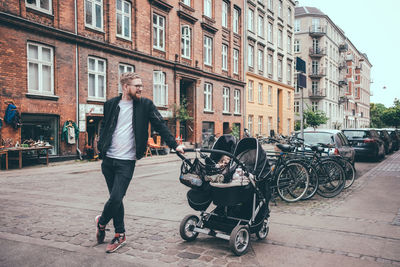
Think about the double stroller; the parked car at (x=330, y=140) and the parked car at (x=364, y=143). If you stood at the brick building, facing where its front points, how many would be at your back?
0

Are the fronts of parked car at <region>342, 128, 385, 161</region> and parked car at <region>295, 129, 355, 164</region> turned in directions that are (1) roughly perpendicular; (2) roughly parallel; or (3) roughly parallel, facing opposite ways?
roughly parallel

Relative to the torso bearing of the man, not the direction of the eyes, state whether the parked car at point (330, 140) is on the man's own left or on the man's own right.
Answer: on the man's own left

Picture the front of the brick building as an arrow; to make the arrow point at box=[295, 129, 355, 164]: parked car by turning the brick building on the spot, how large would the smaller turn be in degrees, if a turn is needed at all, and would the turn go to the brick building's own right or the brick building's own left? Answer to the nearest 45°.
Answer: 0° — it already faces it

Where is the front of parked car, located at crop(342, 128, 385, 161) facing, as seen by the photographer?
facing away from the viewer and to the right of the viewer

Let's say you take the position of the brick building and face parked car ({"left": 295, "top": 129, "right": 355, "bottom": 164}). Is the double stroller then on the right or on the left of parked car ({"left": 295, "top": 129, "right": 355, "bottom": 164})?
right

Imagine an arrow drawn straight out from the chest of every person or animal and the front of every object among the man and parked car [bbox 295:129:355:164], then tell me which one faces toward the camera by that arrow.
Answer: the man

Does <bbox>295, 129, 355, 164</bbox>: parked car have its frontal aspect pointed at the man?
no

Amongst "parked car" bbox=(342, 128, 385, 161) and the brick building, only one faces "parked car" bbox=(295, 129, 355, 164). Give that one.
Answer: the brick building

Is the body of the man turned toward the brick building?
no

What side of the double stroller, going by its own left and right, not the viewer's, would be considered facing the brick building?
left

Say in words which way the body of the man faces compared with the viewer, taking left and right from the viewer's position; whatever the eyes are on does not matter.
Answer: facing the viewer
